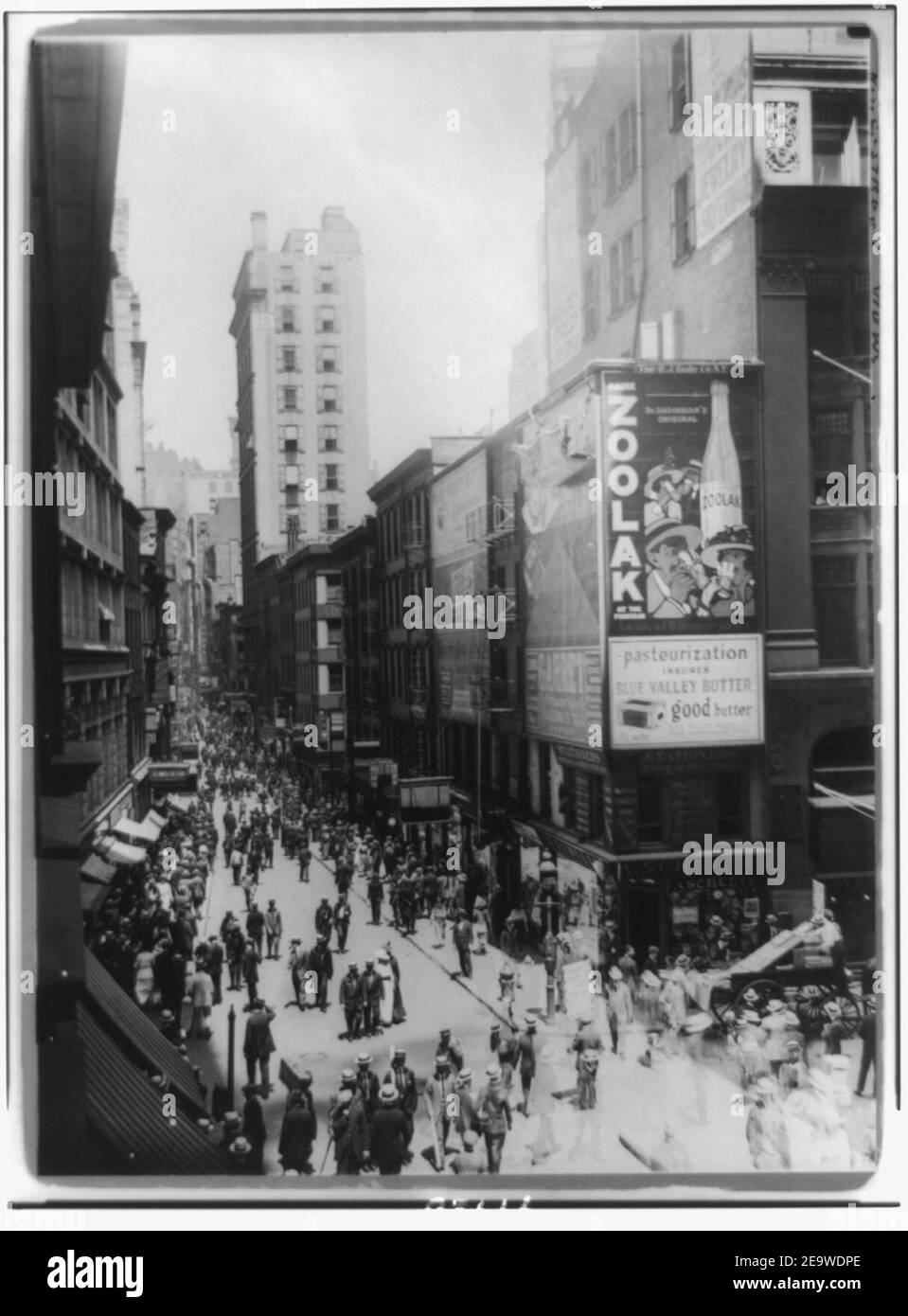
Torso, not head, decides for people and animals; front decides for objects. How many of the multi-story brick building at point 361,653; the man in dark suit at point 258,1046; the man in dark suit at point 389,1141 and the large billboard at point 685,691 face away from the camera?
2

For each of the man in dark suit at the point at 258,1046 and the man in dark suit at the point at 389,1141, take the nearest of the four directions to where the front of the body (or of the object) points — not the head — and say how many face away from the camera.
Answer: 2

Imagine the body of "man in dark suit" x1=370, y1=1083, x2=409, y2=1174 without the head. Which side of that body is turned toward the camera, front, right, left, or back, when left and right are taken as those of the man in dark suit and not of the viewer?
back

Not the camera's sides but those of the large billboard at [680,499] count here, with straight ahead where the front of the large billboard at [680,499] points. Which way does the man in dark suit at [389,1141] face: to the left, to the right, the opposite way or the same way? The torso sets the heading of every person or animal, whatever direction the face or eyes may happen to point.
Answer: the opposite way

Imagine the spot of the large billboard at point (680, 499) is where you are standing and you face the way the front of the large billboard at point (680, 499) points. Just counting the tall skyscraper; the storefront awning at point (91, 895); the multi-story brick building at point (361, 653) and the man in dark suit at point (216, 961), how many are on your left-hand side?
0

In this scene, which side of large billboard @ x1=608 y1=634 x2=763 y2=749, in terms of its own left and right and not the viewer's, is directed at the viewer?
front

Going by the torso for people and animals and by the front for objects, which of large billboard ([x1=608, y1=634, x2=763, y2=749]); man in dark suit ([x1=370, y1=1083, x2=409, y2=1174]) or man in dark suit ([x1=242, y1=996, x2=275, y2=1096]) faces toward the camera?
the large billboard

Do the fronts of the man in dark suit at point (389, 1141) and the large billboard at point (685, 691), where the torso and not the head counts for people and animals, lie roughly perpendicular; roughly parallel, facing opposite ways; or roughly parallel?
roughly parallel, facing opposite ways

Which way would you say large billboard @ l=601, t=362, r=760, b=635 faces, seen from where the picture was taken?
facing the viewer

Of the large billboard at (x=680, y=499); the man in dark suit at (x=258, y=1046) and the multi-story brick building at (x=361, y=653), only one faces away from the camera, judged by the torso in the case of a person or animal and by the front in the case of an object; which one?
the man in dark suit

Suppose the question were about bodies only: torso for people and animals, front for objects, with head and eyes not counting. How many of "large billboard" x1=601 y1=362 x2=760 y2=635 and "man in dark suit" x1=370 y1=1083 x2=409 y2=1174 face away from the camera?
1

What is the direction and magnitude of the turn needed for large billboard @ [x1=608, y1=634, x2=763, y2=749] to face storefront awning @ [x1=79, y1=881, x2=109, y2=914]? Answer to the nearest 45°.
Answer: approximately 90° to its right

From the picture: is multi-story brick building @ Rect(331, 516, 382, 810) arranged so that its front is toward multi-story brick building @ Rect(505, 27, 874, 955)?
no

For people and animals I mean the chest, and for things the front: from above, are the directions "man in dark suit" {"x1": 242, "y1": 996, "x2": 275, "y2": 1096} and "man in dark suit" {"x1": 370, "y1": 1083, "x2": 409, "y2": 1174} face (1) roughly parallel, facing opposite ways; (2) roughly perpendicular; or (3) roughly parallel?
roughly parallel

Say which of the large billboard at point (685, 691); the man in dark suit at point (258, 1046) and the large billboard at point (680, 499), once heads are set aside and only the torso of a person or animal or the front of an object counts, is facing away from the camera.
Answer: the man in dark suit

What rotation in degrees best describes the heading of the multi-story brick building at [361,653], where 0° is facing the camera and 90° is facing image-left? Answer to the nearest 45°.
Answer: approximately 45°
